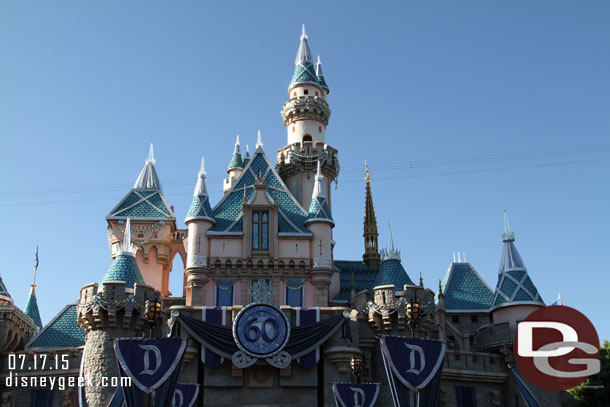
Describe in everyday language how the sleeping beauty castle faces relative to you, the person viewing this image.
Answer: facing the viewer

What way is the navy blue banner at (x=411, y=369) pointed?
toward the camera

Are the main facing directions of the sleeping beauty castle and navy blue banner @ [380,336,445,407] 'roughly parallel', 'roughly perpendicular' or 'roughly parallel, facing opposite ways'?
roughly parallel
